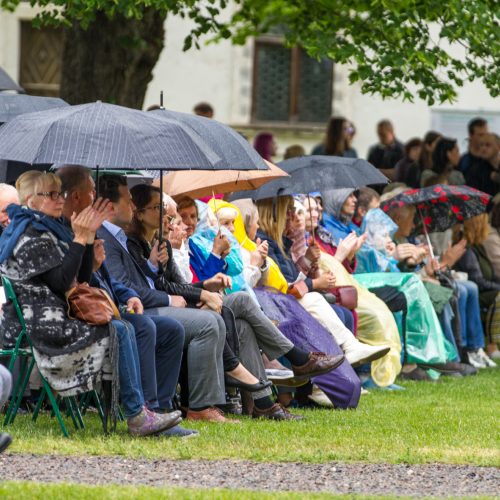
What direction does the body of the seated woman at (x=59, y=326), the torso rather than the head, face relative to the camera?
to the viewer's right

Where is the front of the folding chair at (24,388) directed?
to the viewer's right

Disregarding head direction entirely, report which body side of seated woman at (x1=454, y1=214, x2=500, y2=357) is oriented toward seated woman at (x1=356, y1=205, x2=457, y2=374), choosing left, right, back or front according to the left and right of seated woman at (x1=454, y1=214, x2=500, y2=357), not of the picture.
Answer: right

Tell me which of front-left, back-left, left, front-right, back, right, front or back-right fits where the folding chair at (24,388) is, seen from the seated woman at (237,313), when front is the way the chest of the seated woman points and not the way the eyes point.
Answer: back-right

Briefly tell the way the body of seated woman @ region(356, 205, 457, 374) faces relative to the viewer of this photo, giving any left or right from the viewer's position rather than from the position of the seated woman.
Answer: facing to the right of the viewer

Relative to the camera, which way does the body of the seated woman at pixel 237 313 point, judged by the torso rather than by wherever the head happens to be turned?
to the viewer's right

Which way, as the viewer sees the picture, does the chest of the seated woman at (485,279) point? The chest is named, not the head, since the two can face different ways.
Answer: to the viewer's right

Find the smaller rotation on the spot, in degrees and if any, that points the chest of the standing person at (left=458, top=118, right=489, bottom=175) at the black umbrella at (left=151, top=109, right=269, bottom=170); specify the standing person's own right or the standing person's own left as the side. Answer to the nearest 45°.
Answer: approximately 45° to the standing person's own right
